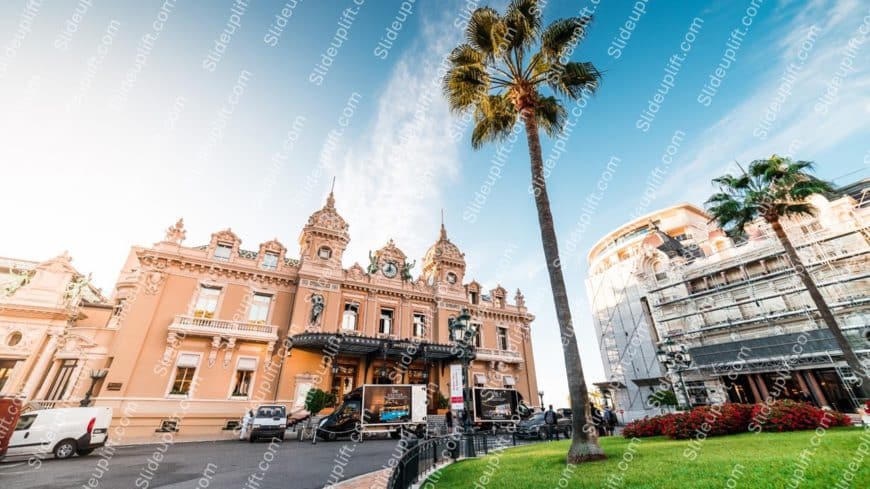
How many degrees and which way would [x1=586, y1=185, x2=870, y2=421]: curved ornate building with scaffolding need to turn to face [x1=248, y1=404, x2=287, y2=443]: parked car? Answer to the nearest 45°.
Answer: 0° — it already faces it

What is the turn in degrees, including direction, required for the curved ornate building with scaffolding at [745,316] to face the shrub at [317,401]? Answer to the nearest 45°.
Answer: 0° — it already faces it

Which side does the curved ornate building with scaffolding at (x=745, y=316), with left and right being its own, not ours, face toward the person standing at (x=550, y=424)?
front

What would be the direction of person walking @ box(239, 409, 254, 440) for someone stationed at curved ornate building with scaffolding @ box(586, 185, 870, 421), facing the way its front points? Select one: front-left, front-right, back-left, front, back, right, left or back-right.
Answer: front

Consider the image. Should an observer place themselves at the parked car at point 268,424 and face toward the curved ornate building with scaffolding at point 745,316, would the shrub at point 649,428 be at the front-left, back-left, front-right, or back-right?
front-right

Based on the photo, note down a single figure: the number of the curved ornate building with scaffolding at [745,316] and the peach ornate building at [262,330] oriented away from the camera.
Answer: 0

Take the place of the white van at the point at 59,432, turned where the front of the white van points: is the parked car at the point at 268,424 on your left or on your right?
on your right

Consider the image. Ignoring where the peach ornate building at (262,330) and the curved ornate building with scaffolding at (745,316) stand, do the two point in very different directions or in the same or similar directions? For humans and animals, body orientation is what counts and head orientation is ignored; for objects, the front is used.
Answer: very different directions

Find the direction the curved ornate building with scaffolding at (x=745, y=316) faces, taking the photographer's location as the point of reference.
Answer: facing the viewer and to the left of the viewer

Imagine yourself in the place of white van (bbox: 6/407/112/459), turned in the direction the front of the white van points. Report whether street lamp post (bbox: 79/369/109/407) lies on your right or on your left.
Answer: on your right

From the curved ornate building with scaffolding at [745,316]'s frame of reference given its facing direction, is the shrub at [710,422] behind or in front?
in front

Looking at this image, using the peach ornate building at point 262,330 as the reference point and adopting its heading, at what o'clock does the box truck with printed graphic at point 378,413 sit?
The box truck with printed graphic is roughly at 12 o'clock from the peach ornate building.
